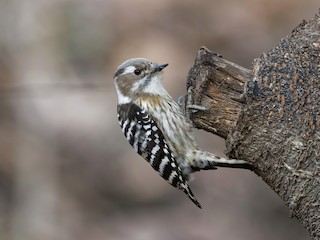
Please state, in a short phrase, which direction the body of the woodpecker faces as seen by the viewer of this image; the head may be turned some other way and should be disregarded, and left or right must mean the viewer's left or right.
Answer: facing to the right of the viewer
